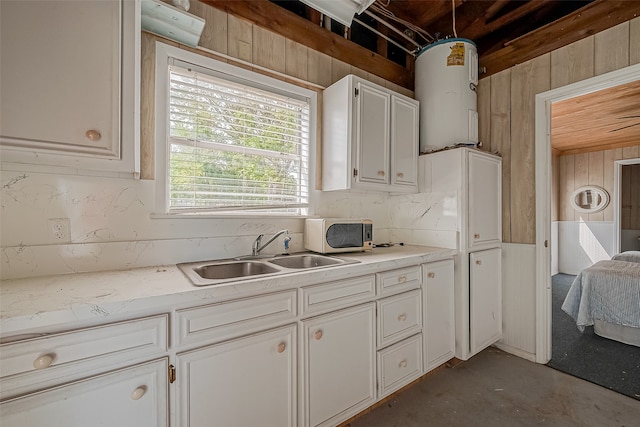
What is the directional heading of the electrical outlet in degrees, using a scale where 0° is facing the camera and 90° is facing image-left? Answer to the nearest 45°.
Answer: approximately 0°

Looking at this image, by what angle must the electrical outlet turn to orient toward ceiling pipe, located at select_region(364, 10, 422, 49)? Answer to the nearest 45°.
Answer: approximately 90° to its left

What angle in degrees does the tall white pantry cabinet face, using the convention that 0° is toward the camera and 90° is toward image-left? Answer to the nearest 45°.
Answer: approximately 315°

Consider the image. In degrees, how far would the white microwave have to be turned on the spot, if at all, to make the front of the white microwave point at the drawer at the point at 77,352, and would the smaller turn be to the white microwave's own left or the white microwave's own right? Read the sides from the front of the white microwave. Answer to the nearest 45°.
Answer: approximately 90° to the white microwave's own right

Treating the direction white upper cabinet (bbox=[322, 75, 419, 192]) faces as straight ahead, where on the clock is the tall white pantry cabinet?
The tall white pantry cabinet is roughly at 10 o'clock from the white upper cabinet.

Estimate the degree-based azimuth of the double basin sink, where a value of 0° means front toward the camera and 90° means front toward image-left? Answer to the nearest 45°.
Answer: approximately 315°

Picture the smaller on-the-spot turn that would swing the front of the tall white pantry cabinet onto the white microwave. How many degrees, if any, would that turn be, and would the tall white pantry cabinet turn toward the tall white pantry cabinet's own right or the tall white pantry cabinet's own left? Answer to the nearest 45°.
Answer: approximately 90° to the tall white pantry cabinet's own right

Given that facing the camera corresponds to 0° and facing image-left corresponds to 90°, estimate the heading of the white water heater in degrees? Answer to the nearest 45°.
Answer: approximately 315°
